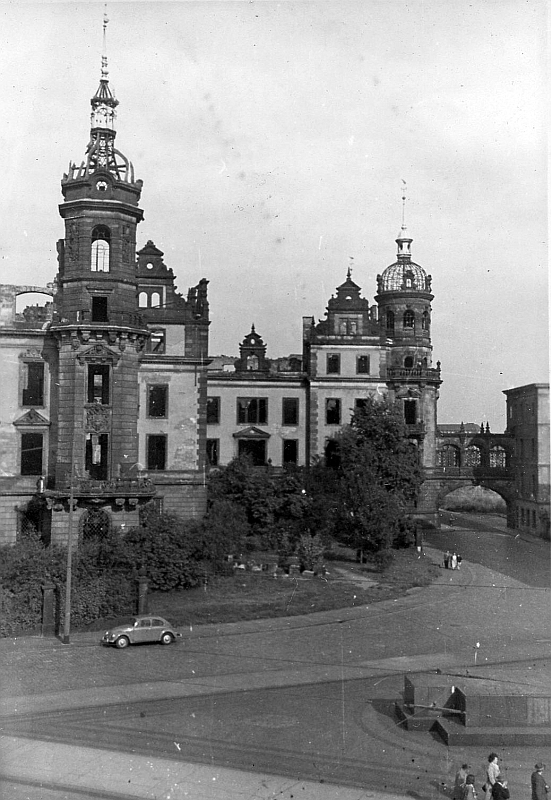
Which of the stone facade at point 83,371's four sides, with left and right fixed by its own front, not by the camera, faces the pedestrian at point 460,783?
front

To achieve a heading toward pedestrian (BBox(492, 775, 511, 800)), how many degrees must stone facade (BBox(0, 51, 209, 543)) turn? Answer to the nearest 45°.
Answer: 0° — it already faces them

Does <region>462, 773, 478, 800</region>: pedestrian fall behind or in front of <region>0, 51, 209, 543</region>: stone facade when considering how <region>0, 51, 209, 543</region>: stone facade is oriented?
in front

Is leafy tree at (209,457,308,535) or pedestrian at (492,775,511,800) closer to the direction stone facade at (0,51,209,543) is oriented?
the pedestrian

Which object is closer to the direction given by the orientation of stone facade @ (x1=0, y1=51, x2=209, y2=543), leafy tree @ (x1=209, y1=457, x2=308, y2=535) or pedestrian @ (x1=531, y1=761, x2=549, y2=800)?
the pedestrian

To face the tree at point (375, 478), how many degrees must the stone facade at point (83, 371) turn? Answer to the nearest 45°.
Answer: approximately 90° to its left

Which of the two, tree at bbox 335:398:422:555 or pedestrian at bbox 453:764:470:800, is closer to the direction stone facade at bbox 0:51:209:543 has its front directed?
the pedestrian

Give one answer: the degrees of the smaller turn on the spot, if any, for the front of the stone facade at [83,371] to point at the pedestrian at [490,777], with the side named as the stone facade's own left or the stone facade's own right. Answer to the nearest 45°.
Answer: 0° — it already faces them

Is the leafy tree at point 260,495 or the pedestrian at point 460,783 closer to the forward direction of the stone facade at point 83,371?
the pedestrian

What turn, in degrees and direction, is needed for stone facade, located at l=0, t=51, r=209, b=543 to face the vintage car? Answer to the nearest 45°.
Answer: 0° — it already faces it

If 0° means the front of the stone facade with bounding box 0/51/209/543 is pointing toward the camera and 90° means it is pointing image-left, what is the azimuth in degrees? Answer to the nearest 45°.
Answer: approximately 0°
